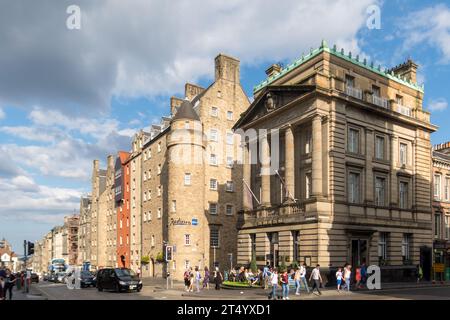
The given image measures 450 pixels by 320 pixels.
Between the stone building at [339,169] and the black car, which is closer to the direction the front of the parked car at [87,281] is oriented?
the black car

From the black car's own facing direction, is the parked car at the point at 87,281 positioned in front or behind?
behind

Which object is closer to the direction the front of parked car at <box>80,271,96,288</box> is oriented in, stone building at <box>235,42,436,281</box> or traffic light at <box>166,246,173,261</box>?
the traffic light

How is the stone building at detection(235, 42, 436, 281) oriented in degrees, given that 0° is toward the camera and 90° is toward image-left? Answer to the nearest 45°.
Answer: approximately 45°

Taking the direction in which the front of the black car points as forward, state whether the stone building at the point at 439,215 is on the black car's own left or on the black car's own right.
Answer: on the black car's own left

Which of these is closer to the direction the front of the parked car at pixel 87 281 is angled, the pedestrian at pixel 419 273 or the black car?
the black car

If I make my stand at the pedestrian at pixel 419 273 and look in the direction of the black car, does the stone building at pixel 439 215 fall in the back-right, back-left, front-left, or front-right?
back-right

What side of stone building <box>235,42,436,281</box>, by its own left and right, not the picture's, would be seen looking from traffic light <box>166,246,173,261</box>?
front

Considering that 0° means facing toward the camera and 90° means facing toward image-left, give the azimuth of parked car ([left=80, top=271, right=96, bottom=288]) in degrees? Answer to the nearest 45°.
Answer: approximately 0°
